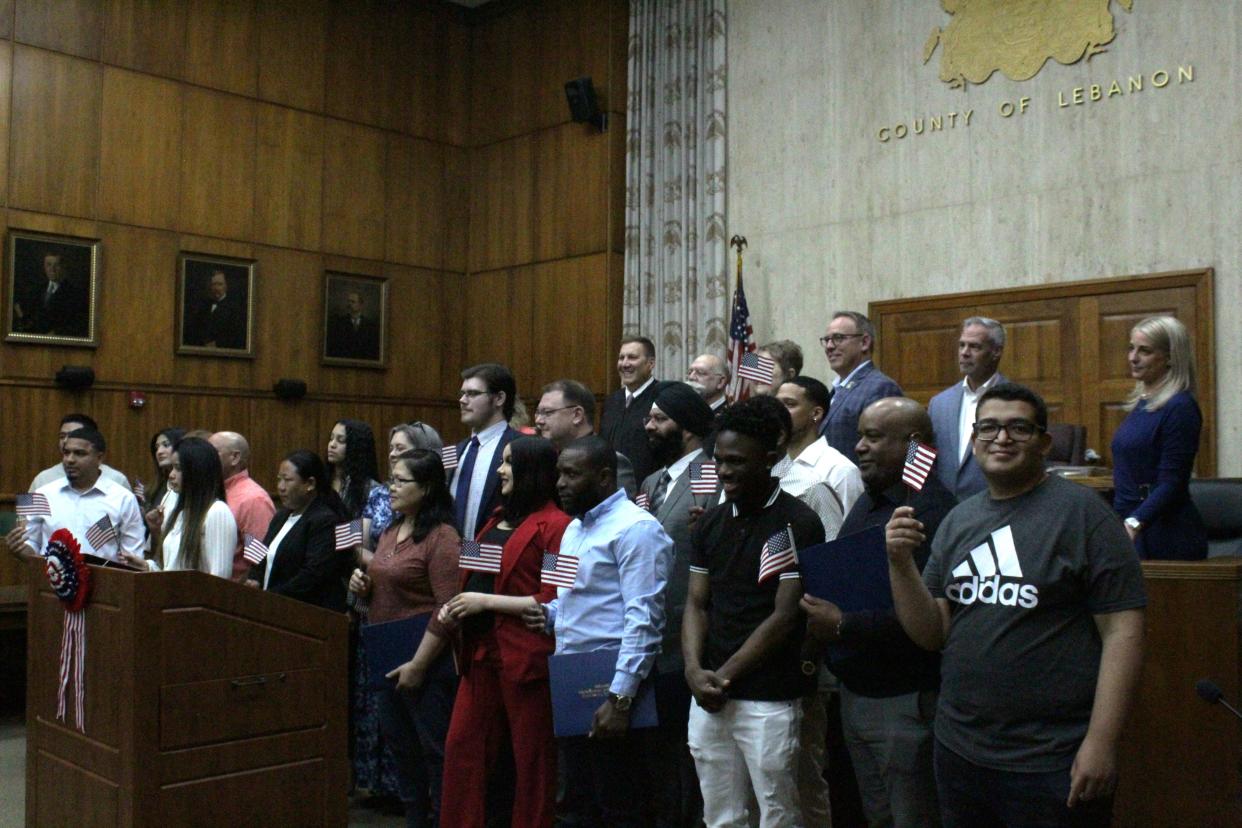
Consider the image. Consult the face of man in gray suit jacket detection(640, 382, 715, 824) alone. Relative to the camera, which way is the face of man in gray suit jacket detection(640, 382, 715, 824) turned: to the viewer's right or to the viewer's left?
to the viewer's left

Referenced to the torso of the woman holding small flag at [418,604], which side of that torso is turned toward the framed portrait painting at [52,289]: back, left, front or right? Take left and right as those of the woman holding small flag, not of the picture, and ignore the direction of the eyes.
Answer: right

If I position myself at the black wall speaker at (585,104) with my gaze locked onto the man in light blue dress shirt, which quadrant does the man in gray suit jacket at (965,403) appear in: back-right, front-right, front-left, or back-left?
front-left

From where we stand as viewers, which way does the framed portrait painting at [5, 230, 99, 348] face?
facing the viewer and to the right of the viewer

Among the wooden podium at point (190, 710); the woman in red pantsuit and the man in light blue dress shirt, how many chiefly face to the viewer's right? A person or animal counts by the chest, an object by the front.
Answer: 0

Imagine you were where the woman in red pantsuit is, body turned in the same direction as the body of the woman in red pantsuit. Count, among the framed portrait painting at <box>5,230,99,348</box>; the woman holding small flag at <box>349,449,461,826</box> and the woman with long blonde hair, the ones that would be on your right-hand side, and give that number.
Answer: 2

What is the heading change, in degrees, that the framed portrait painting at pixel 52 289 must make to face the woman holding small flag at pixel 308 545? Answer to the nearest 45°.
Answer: approximately 45° to its right

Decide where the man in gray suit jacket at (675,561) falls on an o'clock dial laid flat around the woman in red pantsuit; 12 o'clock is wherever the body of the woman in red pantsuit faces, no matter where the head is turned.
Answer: The man in gray suit jacket is roughly at 7 o'clock from the woman in red pantsuit.

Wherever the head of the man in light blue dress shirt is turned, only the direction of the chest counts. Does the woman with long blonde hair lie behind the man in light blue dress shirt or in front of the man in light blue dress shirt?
behind

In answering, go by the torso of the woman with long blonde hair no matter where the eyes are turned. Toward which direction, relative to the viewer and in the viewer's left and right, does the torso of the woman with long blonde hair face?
facing the viewer and to the left of the viewer

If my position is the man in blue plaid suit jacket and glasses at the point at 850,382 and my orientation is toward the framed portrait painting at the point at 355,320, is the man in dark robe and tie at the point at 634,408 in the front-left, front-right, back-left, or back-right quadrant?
front-left

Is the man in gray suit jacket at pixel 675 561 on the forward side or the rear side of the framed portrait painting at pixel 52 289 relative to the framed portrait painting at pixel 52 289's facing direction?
on the forward side

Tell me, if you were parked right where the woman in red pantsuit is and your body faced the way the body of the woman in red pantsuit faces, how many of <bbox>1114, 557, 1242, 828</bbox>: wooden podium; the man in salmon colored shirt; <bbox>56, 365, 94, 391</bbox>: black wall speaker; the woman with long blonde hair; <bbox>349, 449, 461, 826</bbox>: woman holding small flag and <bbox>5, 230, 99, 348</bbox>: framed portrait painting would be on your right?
4
